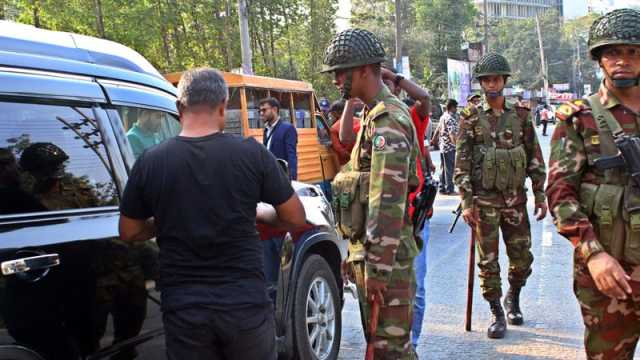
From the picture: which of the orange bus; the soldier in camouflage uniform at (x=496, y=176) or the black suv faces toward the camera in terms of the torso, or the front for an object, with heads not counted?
the soldier in camouflage uniform

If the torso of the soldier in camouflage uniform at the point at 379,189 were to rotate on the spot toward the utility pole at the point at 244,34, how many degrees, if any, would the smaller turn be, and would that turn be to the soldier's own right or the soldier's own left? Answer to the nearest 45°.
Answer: approximately 90° to the soldier's own right

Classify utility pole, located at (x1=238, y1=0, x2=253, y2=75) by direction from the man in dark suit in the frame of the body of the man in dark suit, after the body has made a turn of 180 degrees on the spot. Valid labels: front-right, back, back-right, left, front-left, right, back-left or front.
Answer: front-left

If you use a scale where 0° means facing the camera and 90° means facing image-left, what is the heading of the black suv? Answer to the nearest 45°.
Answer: approximately 225°

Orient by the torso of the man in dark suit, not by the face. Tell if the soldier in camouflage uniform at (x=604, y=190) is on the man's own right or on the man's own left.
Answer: on the man's own left

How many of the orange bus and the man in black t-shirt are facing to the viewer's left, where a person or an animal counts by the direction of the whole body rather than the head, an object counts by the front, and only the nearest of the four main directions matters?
0

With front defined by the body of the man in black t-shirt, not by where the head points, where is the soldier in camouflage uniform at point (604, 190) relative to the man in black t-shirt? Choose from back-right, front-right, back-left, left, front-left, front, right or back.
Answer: right

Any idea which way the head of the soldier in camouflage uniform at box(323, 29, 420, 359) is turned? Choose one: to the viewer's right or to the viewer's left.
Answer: to the viewer's left

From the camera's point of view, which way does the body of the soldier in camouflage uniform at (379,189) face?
to the viewer's left

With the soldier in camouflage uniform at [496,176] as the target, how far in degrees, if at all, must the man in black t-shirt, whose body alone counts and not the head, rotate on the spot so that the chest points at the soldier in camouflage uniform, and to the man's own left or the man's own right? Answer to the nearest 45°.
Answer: approximately 45° to the man's own right

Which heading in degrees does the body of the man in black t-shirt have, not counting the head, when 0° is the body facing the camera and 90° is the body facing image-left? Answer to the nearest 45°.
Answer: approximately 180°

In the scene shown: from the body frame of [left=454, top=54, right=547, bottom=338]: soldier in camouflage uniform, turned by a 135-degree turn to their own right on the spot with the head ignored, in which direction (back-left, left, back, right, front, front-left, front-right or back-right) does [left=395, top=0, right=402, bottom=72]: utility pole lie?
front-right

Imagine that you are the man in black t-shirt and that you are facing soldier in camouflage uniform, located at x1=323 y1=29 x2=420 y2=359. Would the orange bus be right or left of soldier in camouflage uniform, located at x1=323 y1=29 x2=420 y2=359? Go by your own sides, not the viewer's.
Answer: left

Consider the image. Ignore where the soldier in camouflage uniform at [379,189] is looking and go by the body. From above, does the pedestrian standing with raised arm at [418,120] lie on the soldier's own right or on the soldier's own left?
on the soldier's own right
